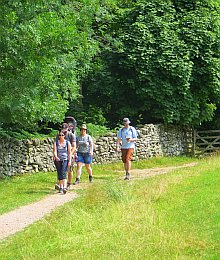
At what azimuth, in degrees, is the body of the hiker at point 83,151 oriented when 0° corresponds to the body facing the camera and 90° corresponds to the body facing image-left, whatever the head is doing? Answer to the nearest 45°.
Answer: approximately 0°

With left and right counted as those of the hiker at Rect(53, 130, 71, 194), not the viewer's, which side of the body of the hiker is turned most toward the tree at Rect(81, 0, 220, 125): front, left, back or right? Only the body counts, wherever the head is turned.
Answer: back

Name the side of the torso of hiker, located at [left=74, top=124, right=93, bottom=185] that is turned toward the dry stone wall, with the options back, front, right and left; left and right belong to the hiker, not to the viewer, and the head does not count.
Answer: back

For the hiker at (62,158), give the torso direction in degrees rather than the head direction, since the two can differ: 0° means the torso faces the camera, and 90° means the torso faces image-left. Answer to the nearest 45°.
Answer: approximately 0°

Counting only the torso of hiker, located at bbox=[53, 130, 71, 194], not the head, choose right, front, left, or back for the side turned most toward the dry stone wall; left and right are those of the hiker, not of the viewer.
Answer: back

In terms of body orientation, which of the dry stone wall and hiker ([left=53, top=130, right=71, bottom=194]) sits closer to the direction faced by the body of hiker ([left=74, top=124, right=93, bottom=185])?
the hiker

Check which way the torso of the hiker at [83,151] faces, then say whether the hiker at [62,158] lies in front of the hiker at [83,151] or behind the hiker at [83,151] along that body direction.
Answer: in front

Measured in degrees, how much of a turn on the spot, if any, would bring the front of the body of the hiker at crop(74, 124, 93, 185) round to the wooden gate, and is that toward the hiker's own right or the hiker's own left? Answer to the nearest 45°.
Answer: approximately 135° to the hiker's own left

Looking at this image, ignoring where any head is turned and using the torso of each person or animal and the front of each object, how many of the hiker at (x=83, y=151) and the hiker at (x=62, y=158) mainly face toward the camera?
2
